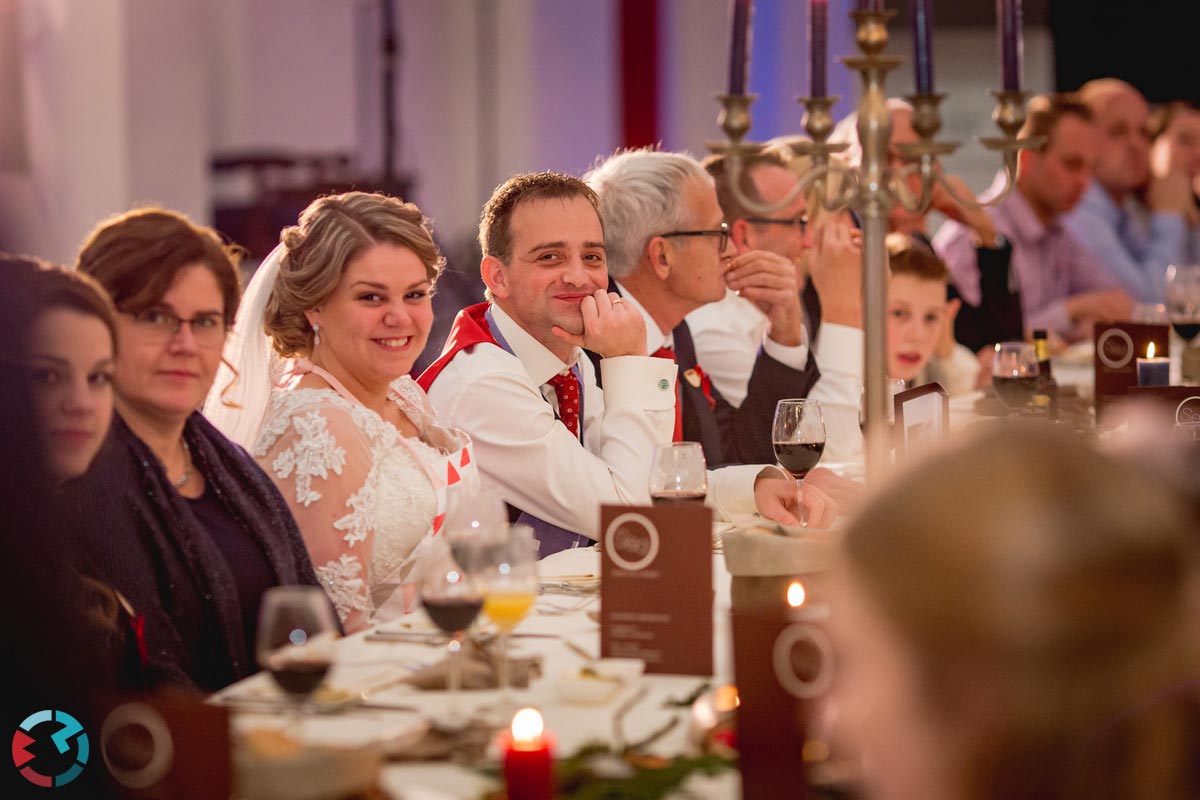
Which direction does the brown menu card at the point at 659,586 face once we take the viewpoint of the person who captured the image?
facing the viewer

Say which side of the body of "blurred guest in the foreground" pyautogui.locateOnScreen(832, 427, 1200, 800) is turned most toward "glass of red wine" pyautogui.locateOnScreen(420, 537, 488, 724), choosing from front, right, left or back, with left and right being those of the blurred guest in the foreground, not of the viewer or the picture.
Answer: front

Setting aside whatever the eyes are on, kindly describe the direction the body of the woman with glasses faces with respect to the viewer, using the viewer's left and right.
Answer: facing the viewer and to the right of the viewer

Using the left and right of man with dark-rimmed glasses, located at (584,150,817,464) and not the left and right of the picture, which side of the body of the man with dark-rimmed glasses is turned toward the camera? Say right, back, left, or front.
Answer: right

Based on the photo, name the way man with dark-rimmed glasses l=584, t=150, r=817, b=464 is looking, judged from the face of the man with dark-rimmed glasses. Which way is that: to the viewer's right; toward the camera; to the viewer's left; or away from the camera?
to the viewer's right

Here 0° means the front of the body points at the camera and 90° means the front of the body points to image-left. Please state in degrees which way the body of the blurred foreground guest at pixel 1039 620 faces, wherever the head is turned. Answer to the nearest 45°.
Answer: approximately 135°

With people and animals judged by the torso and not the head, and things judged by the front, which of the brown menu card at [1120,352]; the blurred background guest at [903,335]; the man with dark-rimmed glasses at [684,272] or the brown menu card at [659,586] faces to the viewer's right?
the man with dark-rimmed glasses

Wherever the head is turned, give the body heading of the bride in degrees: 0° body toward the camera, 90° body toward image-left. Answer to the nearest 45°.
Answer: approximately 315°

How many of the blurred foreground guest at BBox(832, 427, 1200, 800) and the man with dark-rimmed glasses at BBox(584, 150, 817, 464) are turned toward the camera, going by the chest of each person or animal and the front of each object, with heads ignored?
0

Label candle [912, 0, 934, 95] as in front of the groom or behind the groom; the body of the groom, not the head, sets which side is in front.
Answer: in front

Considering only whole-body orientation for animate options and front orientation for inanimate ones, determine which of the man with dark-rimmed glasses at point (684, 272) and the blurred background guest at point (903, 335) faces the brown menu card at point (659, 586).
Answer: the blurred background guest
